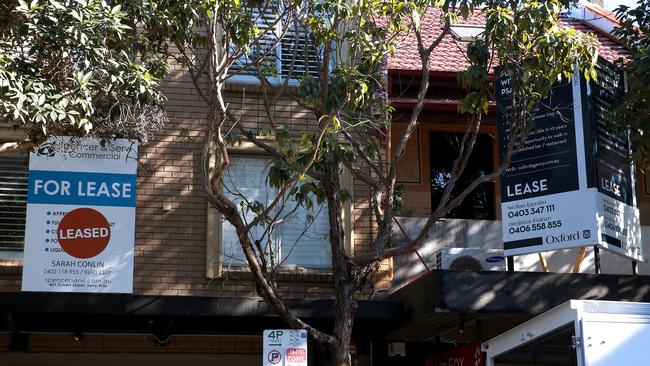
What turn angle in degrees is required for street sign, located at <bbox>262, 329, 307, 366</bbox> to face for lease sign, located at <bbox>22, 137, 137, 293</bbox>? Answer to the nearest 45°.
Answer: approximately 135° to its right

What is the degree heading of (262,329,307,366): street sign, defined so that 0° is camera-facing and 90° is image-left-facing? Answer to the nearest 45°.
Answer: approximately 0°

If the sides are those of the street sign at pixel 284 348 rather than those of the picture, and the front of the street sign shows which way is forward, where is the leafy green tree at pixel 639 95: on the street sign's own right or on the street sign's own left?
on the street sign's own left
